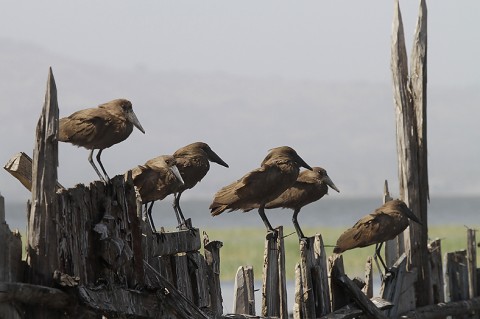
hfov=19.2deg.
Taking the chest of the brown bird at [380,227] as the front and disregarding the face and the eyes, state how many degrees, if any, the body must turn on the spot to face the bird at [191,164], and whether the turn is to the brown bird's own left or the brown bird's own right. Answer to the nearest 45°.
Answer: approximately 180°

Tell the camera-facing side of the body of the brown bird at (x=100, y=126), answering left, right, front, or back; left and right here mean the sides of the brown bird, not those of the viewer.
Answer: right

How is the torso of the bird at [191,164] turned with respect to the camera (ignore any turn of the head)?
to the viewer's right

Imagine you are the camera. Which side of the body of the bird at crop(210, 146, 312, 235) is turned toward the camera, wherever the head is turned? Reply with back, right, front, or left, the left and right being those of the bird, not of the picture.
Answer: right

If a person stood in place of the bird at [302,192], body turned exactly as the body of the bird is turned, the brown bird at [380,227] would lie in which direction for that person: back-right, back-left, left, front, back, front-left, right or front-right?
front-right

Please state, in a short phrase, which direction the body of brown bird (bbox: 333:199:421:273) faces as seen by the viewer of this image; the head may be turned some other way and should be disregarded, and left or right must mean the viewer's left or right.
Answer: facing to the right of the viewer

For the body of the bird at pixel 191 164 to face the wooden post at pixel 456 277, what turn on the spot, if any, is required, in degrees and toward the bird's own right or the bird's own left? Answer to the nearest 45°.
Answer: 0° — it already faces it

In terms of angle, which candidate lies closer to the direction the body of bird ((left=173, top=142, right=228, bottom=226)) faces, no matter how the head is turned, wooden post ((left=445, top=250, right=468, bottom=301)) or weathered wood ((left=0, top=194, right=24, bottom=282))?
the wooden post

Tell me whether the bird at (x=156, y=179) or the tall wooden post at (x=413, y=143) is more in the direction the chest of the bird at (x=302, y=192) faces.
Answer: the tall wooden post

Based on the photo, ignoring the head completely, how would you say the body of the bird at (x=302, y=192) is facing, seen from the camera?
to the viewer's right
